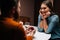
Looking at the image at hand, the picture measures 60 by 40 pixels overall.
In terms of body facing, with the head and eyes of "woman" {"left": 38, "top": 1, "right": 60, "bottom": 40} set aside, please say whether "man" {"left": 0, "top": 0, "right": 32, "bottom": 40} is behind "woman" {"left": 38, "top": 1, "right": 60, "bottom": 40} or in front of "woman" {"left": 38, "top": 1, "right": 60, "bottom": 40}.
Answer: in front

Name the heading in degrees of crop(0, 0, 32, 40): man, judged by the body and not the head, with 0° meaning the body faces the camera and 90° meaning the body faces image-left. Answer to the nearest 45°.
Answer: approximately 225°

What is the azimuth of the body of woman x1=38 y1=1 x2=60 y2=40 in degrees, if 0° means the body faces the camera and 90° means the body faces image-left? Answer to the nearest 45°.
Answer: approximately 45°

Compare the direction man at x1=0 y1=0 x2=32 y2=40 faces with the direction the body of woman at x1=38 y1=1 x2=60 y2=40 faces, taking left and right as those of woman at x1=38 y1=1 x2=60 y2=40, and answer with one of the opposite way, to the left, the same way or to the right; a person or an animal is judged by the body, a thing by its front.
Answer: the opposite way

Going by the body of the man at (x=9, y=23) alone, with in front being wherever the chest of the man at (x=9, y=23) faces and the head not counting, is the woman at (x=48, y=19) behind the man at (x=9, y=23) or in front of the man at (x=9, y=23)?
in front

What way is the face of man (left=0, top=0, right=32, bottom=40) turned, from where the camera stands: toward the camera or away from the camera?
away from the camera
